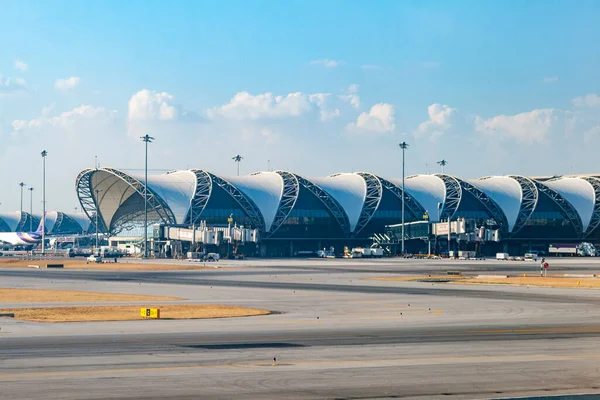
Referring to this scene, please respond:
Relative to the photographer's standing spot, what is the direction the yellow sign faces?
facing the viewer
